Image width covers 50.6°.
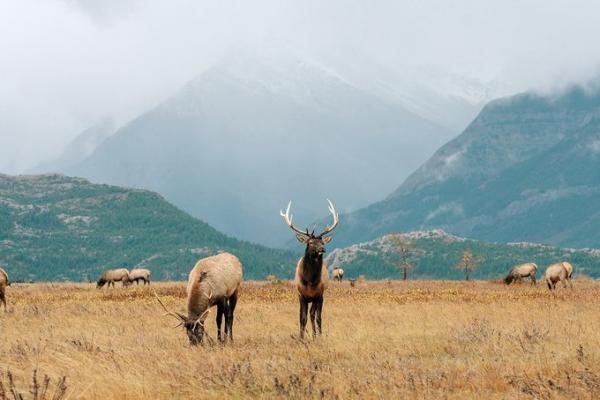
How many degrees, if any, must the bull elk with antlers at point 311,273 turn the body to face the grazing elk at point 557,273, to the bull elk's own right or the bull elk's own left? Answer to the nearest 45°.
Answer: approximately 135° to the bull elk's own left

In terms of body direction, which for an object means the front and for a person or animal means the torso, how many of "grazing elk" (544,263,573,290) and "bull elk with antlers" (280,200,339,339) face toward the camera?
1

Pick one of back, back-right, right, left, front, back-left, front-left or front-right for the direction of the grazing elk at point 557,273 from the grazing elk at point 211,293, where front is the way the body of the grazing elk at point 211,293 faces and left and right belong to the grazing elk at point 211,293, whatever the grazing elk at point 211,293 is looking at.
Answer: back

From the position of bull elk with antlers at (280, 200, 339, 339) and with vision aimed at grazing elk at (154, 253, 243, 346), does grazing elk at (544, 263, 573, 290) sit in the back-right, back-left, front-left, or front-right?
back-right

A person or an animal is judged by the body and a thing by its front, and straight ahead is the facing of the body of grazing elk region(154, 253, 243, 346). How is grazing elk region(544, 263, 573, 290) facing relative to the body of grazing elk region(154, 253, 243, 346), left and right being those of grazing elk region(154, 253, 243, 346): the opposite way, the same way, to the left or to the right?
to the right

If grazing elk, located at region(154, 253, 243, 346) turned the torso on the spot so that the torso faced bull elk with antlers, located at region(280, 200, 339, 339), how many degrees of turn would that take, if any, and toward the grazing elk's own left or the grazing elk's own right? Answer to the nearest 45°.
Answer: approximately 135° to the grazing elk's own left

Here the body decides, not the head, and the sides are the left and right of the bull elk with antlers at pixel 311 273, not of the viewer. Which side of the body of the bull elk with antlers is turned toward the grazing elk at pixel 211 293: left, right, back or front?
right

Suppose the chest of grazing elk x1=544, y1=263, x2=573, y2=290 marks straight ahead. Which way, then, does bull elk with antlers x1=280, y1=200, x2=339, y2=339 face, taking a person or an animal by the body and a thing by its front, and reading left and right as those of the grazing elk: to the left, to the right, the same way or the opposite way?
to the left

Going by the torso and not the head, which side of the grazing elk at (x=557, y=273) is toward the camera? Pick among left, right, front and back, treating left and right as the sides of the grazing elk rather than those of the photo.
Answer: left

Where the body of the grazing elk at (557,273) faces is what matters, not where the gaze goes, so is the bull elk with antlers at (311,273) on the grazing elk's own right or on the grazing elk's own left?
on the grazing elk's own left
